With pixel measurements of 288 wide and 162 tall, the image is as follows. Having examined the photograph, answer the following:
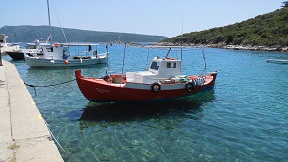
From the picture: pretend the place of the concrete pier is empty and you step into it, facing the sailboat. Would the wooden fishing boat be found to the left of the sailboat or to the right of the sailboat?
right

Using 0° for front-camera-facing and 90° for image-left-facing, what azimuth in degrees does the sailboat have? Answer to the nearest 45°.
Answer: approximately 90°

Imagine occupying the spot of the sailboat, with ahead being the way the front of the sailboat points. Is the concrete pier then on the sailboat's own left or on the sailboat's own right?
on the sailboat's own left

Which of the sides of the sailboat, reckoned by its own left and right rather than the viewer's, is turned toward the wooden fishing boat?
left
